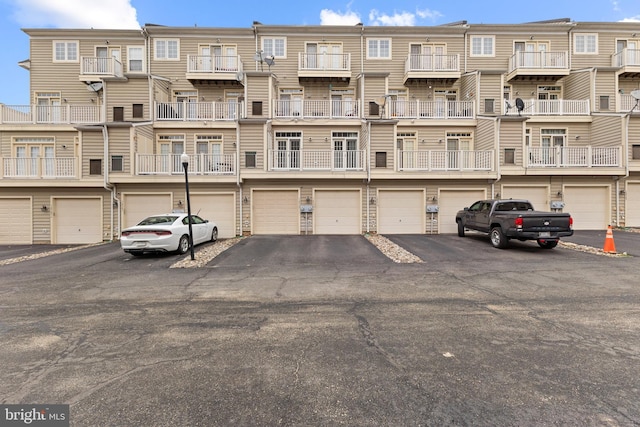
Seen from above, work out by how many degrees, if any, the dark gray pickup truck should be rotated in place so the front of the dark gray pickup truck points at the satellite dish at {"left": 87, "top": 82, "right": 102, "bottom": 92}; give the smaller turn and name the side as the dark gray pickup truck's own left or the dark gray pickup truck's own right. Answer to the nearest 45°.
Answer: approximately 45° to the dark gray pickup truck's own left

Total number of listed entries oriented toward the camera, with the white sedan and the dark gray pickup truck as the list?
0

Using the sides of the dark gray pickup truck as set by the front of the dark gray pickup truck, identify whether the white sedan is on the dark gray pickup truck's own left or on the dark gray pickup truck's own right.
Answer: on the dark gray pickup truck's own left

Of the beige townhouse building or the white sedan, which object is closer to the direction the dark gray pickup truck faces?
the beige townhouse building

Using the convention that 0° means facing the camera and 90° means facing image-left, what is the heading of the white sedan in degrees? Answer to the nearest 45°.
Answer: approximately 225°

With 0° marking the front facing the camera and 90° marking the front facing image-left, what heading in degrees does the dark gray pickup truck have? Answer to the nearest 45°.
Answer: approximately 135°
